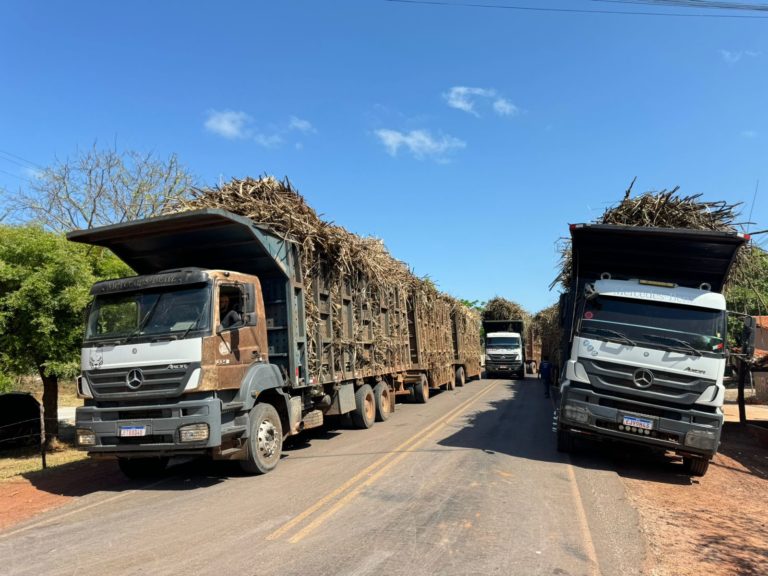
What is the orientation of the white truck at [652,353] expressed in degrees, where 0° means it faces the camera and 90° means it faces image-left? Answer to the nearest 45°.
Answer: approximately 0°

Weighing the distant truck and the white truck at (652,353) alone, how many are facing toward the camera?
2

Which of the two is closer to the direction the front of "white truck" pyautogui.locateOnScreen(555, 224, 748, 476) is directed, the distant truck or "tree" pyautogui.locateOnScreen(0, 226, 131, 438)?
the tree

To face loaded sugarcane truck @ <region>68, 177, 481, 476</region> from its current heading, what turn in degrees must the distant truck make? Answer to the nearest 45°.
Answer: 0° — it already faces it

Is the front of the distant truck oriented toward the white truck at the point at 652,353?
yes

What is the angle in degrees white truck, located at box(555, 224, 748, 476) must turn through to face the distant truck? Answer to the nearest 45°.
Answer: approximately 180°
